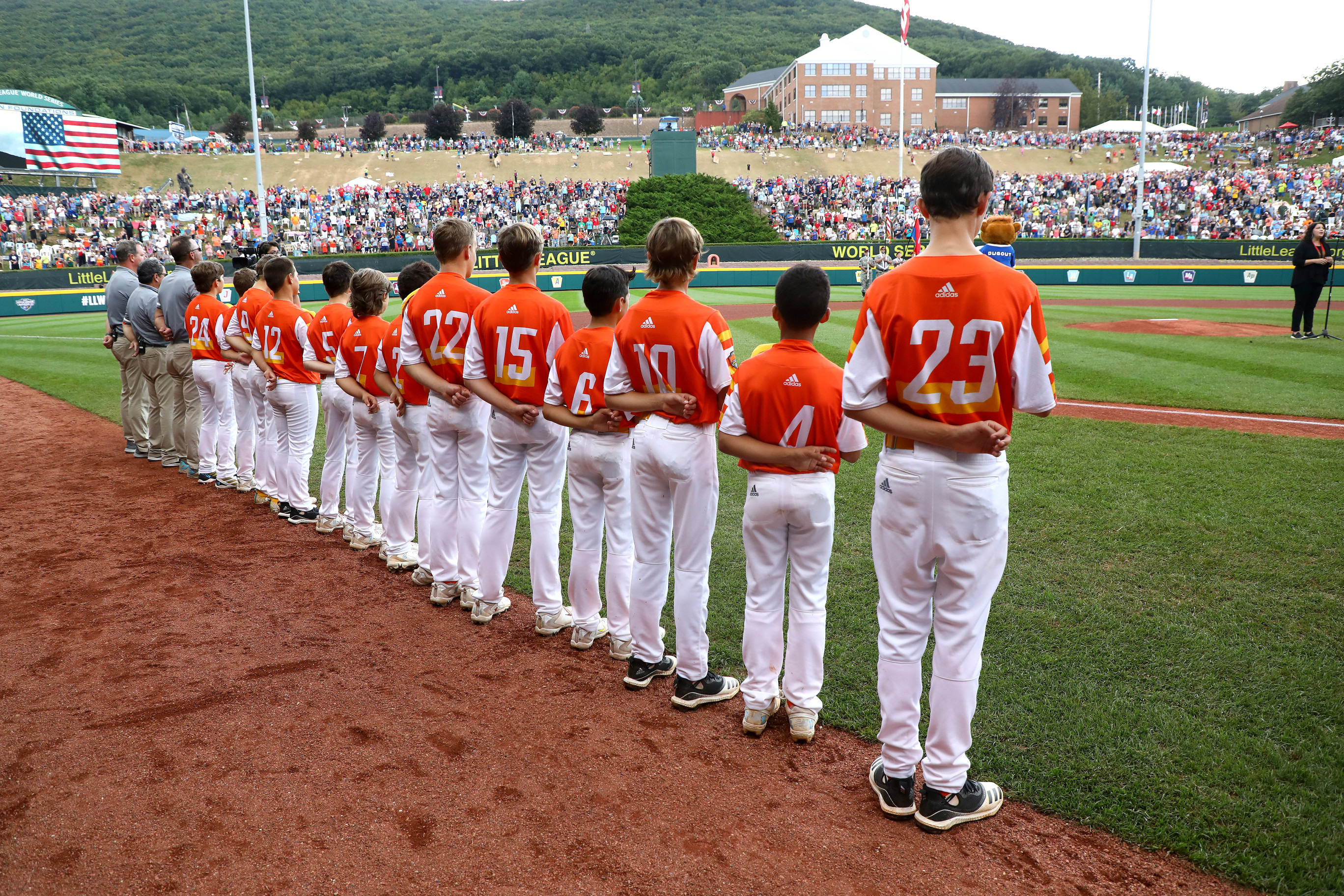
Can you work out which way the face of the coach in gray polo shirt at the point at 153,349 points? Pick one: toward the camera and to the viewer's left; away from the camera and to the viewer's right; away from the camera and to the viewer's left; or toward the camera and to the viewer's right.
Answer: away from the camera and to the viewer's right

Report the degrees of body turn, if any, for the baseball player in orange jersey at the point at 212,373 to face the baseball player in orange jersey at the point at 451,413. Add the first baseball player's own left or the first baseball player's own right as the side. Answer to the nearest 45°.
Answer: approximately 135° to the first baseball player's own right

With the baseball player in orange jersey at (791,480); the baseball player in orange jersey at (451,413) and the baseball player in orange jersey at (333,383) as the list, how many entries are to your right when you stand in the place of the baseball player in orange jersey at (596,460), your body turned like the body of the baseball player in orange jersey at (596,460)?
1

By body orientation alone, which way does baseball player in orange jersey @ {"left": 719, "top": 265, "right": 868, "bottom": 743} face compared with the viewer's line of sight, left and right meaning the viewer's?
facing away from the viewer

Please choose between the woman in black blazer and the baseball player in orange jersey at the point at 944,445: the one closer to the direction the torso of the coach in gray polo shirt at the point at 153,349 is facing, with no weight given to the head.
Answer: the woman in black blazer

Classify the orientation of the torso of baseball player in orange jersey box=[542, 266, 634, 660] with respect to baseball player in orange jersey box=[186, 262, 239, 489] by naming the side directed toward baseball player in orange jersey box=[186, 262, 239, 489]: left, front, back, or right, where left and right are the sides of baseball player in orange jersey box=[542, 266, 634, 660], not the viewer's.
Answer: left

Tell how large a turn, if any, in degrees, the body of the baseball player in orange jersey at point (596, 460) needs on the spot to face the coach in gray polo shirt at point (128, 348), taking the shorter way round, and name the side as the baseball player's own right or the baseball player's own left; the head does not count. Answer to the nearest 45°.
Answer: approximately 90° to the baseball player's own left

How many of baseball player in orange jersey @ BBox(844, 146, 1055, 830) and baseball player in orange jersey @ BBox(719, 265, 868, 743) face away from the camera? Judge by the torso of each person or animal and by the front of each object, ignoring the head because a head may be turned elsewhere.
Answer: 2

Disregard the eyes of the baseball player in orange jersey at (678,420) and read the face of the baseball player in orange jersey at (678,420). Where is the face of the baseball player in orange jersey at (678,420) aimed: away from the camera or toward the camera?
away from the camera

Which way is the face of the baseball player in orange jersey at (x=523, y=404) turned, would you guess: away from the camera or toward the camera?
away from the camera

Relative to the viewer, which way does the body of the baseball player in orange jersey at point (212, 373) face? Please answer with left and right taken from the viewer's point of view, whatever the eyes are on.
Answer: facing away from the viewer and to the right of the viewer

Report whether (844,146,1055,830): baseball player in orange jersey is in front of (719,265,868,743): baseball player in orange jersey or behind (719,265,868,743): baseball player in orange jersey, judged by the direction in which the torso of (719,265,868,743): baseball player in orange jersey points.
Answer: behind

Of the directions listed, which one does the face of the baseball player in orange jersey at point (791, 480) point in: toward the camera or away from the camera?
away from the camera
